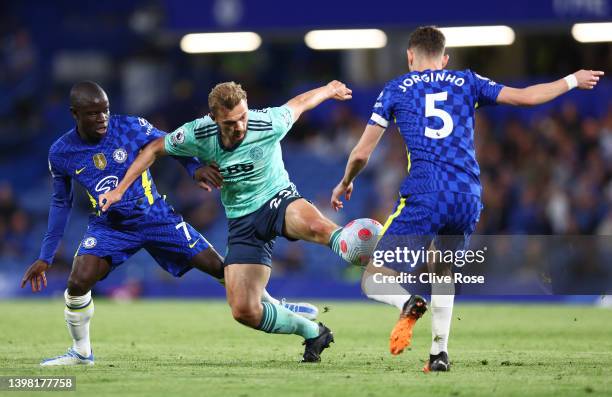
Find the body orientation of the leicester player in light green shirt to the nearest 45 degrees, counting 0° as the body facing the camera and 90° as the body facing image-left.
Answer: approximately 0°

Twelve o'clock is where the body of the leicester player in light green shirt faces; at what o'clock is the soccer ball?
The soccer ball is roughly at 10 o'clock from the leicester player in light green shirt.

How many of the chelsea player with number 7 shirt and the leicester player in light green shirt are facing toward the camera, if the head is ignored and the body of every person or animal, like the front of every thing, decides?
2

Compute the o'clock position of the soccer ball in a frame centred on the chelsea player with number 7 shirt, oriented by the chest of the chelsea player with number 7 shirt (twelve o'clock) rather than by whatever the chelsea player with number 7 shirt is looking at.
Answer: The soccer ball is roughly at 10 o'clock from the chelsea player with number 7 shirt.

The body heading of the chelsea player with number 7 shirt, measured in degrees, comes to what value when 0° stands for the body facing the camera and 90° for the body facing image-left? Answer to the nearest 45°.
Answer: approximately 0°

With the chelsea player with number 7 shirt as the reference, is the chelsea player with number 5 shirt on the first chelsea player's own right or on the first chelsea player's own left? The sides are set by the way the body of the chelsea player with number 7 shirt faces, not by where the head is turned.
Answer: on the first chelsea player's own left

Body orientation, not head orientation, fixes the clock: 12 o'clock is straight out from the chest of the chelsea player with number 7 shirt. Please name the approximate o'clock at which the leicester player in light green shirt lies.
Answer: The leicester player in light green shirt is roughly at 10 o'clock from the chelsea player with number 7 shirt.

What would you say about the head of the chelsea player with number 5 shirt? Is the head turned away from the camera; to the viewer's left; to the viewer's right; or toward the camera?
away from the camera
